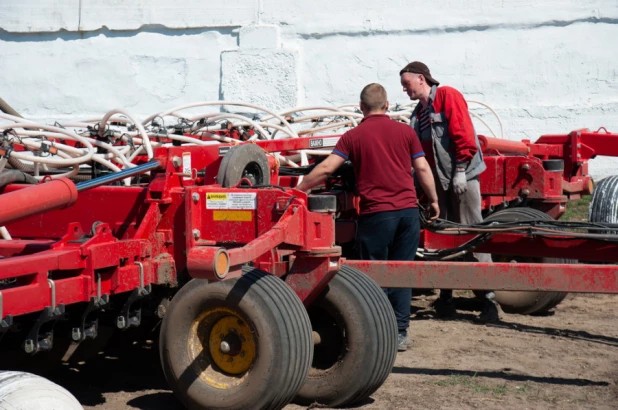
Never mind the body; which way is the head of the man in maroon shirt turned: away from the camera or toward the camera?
away from the camera

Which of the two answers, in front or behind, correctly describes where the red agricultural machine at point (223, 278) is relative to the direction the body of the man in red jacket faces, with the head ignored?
in front

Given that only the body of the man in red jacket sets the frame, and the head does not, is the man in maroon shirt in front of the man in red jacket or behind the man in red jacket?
in front

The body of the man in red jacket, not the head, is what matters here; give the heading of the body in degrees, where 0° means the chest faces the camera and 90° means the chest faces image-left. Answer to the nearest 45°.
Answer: approximately 45°
